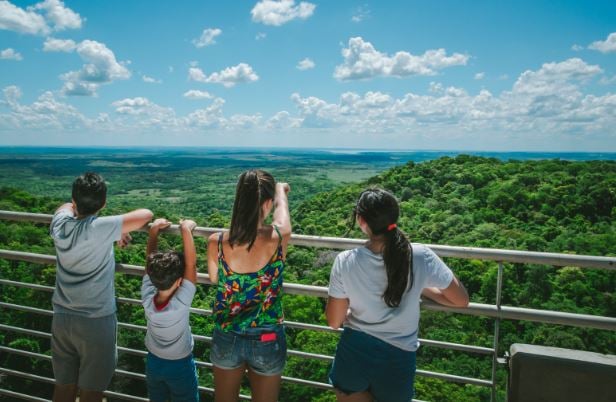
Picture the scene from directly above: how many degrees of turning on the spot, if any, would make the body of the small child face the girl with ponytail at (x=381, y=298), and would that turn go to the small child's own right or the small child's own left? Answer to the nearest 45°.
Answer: approximately 135° to the small child's own right

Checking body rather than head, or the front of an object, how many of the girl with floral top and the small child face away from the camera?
2

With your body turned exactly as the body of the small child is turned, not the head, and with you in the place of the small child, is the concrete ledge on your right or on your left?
on your right

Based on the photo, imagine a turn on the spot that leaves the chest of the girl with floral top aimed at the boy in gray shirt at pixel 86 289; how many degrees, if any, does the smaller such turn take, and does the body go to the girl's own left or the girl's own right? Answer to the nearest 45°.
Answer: approximately 45° to the girl's own left

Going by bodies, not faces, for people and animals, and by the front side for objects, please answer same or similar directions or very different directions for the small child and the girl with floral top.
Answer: same or similar directions

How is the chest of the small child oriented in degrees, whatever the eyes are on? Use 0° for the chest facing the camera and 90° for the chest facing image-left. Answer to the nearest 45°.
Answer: approximately 180°

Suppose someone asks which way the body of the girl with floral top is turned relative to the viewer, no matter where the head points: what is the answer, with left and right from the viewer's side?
facing away from the viewer

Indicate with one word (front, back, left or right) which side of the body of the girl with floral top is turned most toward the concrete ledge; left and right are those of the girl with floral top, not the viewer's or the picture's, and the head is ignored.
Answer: right
